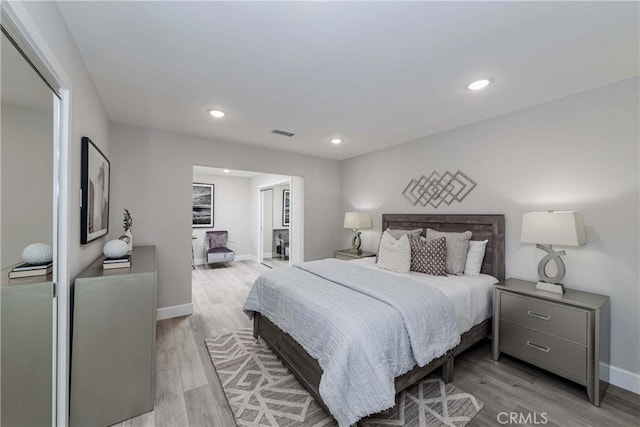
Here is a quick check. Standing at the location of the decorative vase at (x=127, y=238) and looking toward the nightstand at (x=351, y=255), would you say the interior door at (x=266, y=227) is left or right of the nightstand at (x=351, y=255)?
left

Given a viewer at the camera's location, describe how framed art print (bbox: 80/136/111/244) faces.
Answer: facing to the right of the viewer

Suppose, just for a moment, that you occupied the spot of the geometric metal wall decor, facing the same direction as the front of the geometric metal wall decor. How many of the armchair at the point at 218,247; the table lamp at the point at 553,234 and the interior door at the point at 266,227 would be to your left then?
1

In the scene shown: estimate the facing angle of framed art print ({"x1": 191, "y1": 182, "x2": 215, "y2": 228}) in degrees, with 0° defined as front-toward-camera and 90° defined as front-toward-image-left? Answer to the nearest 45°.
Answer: approximately 0°

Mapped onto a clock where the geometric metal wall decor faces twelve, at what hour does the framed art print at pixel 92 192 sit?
The framed art print is roughly at 12 o'clock from the geometric metal wall decor.

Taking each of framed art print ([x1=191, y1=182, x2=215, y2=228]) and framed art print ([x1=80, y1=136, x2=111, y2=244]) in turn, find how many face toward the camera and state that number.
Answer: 1
